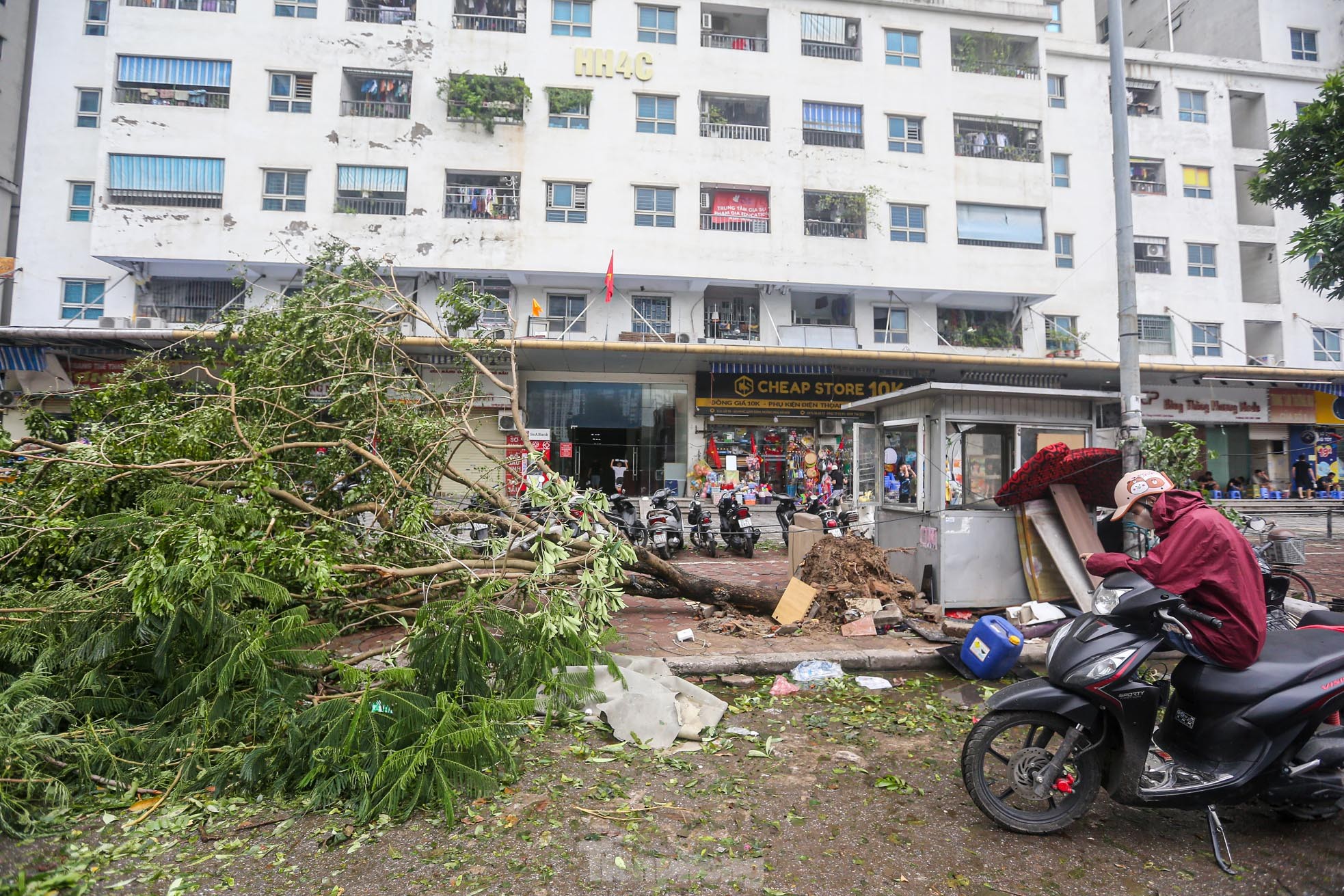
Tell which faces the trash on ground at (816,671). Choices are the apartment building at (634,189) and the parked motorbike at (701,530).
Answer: the apartment building

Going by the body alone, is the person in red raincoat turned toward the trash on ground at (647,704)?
yes

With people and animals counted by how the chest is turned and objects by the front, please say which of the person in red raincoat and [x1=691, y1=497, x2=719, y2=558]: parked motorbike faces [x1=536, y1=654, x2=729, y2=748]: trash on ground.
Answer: the person in red raincoat

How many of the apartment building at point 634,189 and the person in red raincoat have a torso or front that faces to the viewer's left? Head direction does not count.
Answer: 1

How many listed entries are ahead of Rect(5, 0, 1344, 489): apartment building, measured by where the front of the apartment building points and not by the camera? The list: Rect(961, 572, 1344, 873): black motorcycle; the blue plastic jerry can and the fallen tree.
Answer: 3

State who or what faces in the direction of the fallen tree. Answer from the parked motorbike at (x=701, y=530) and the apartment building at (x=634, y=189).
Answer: the apartment building

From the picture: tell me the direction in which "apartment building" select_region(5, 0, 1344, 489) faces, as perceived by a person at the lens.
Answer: facing the viewer

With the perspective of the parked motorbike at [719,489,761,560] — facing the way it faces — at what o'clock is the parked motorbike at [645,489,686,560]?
the parked motorbike at [645,489,686,560] is roughly at 10 o'clock from the parked motorbike at [719,489,761,560].

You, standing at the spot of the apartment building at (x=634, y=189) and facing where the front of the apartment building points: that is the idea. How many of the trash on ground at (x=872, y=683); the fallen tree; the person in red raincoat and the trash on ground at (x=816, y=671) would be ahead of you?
4

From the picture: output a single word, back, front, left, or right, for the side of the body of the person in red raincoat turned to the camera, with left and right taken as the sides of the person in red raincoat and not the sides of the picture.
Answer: left

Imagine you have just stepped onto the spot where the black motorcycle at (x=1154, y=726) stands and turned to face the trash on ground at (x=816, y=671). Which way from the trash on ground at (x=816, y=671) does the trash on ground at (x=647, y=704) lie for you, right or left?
left
